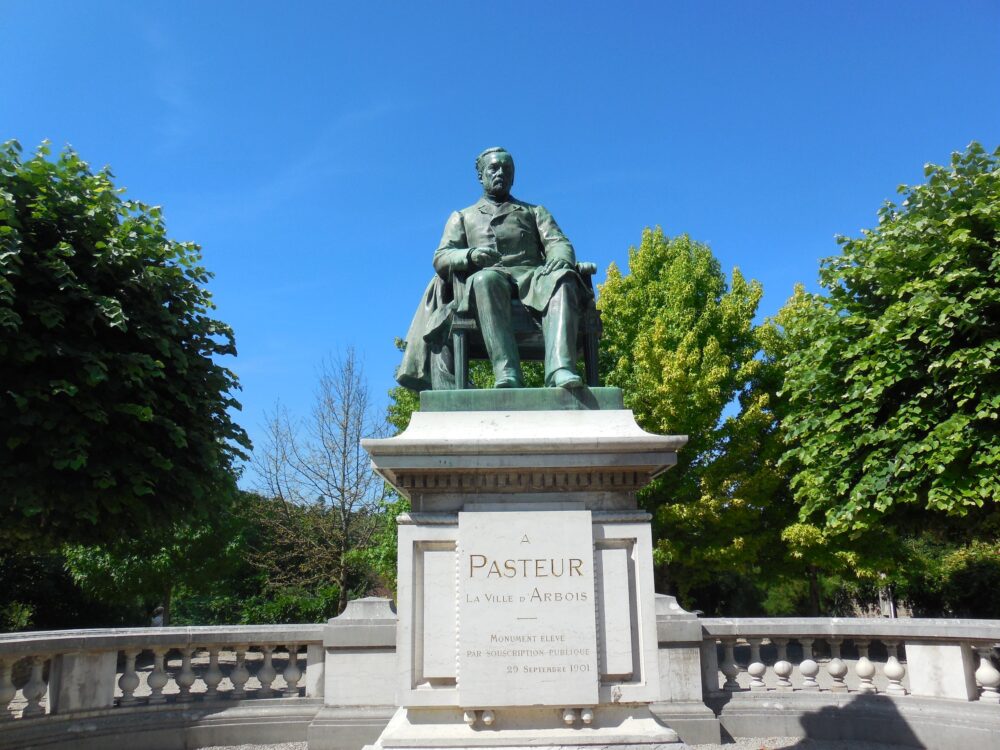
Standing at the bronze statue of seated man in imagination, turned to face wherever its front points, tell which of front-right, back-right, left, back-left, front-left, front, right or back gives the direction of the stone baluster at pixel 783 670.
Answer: back-left

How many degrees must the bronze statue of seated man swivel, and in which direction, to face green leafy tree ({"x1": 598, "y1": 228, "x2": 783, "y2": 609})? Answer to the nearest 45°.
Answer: approximately 180°

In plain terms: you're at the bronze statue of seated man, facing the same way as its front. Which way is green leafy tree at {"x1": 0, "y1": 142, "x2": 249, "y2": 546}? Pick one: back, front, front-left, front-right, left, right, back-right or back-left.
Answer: back-right

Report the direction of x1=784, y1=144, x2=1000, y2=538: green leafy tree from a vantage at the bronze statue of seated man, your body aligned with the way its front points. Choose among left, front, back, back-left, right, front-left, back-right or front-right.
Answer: back-left

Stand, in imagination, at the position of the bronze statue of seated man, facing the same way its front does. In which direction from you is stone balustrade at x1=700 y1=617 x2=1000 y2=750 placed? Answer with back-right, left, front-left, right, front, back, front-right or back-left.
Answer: back-left

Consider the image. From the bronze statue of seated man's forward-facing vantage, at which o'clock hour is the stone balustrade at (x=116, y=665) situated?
The stone balustrade is roughly at 4 o'clock from the bronze statue of seated man.

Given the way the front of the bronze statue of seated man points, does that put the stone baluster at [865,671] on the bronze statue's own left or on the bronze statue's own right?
on the bronze statue's own left

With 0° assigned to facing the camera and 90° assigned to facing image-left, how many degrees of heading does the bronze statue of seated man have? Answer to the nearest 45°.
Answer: approximately 0°
